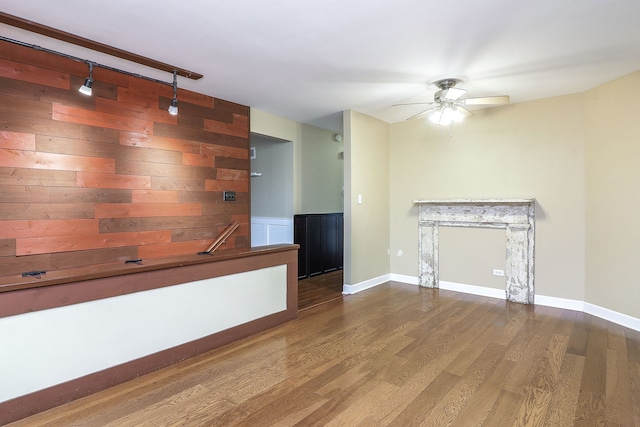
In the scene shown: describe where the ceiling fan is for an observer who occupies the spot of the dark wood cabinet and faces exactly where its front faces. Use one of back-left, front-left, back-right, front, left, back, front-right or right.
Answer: front

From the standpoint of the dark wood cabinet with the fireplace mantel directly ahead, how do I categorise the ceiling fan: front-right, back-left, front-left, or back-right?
front-right

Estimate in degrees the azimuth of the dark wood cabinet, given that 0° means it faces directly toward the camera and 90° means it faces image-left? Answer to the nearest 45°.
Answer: approximately 315°

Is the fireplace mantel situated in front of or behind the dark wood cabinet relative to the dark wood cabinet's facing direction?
in front

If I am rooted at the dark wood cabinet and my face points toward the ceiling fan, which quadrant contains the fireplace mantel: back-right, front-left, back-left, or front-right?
front-left
